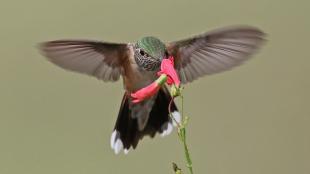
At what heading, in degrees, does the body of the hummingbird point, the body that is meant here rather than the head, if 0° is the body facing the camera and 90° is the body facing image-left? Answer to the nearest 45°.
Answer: approximately 0°
